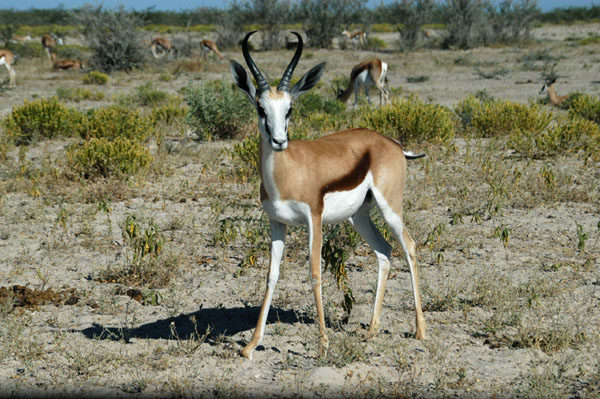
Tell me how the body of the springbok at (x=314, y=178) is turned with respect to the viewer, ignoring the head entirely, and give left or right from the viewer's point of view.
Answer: facing the viewer and to the left of the viewer

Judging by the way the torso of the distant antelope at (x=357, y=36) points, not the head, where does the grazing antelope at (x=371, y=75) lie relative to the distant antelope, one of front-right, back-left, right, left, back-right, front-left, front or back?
left

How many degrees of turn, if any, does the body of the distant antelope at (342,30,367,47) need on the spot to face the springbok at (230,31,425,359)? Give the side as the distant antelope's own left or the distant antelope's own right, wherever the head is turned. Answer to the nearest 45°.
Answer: approximately 90° to the distant antelope's own left

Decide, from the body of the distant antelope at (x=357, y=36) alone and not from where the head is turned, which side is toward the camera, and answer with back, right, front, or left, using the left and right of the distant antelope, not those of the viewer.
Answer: left

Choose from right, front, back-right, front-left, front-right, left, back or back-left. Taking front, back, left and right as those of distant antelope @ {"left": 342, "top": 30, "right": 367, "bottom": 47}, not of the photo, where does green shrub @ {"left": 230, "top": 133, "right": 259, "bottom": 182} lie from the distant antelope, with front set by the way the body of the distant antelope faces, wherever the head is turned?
left

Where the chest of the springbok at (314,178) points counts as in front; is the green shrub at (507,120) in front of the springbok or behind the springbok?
behind

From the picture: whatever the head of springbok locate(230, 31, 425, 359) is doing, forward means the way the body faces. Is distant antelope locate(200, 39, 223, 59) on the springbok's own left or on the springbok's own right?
on the springbok's own right

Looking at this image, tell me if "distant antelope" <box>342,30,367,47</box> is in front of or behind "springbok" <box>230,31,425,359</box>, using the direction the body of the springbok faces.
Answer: behind
